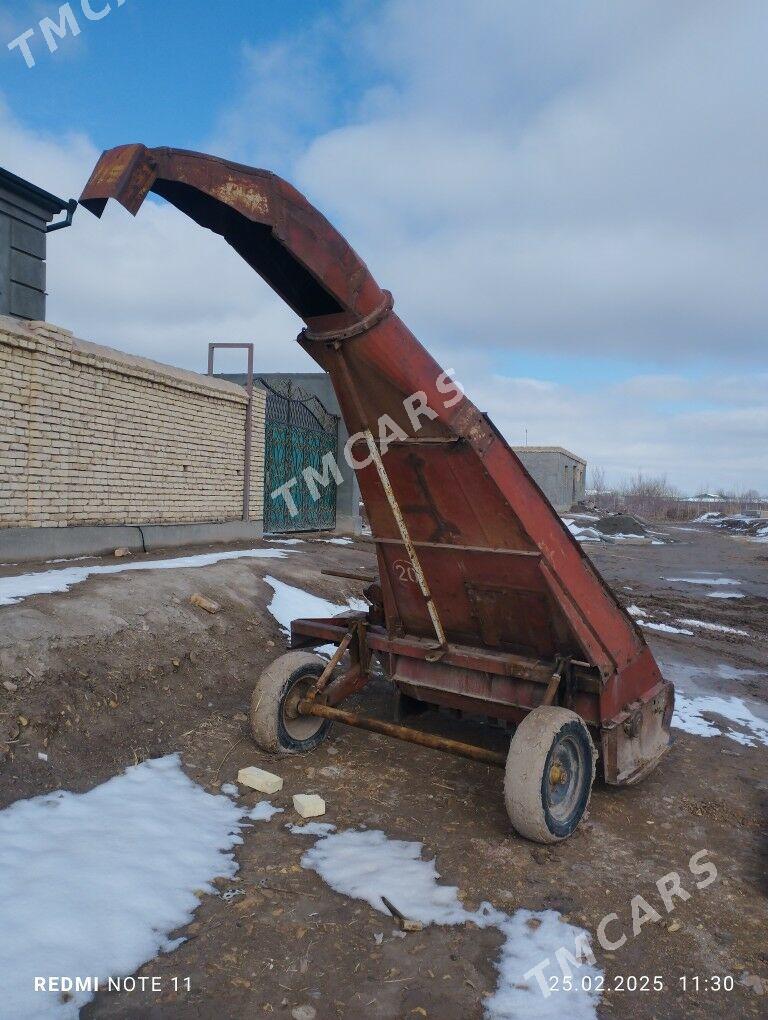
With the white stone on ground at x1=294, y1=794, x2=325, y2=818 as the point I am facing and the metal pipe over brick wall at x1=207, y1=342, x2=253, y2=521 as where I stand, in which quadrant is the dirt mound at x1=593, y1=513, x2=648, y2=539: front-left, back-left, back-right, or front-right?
back-left

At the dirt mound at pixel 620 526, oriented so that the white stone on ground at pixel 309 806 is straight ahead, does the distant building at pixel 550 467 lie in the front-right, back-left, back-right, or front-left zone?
back-right

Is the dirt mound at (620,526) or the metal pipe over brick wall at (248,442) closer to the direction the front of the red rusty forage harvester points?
the dirt mound

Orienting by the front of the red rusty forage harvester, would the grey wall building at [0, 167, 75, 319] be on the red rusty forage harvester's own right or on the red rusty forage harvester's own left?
on the red rusty forage harvester's own left

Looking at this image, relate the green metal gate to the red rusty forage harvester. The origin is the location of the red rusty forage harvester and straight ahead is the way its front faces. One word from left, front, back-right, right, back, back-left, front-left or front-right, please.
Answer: front-left

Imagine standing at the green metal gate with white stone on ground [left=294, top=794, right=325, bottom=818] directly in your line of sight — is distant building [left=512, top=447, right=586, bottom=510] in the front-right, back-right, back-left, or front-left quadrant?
back-left
